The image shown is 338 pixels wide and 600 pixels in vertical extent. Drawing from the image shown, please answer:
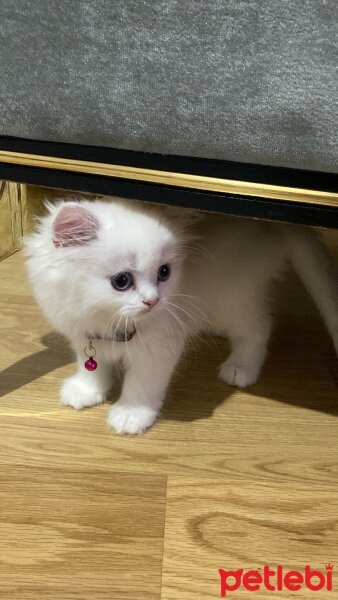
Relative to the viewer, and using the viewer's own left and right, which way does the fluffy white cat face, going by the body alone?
facing the viewer and to the left of the viewer
